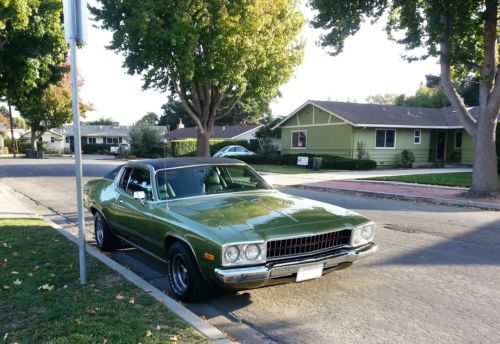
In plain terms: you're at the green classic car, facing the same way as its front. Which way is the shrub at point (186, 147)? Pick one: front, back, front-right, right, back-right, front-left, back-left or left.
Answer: back-left

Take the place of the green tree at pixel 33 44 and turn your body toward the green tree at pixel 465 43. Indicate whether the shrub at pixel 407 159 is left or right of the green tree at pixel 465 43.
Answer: left

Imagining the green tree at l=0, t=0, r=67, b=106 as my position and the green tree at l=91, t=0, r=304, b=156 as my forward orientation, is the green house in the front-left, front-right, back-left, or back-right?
front-right

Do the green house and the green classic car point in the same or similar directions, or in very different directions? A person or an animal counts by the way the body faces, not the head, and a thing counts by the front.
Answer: same or similar directions

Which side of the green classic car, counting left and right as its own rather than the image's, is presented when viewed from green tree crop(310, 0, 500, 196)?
left

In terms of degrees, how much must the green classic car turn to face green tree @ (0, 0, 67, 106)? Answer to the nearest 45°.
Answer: approximately 180°

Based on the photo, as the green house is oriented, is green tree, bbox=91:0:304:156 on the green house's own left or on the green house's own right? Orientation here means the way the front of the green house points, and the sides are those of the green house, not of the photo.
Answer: on the green house's own right

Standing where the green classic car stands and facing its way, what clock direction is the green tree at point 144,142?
The green tree is roughly at 7 o'clock from the green classic car.

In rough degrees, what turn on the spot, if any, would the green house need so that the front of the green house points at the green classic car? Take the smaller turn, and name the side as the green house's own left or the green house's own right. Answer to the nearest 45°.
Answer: approximately 45° to the green house's own right

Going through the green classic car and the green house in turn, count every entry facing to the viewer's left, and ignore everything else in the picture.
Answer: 0
